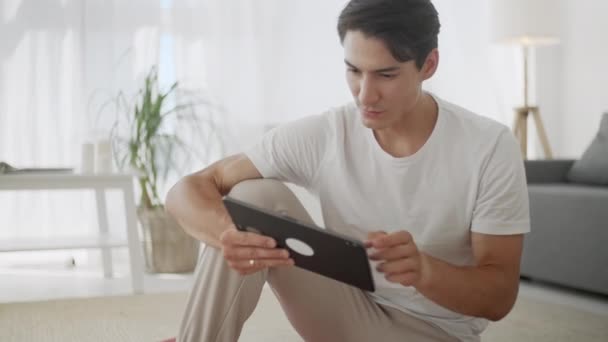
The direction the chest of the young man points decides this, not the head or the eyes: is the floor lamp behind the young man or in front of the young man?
behind

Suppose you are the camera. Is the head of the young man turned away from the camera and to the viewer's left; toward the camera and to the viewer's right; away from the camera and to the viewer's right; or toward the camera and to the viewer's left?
toward the camera and to the viewer's left

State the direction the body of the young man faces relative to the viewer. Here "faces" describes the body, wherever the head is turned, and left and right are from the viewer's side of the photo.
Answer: facing the viewer and to the left of the viewer

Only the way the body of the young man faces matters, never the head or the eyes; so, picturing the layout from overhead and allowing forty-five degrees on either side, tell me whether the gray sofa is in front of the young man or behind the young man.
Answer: behind

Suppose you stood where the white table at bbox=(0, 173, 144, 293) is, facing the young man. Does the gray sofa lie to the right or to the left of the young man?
left

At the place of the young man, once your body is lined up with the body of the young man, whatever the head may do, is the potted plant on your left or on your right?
on your right

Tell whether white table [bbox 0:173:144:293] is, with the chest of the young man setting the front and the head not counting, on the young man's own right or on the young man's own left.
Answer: on the young man's own right
